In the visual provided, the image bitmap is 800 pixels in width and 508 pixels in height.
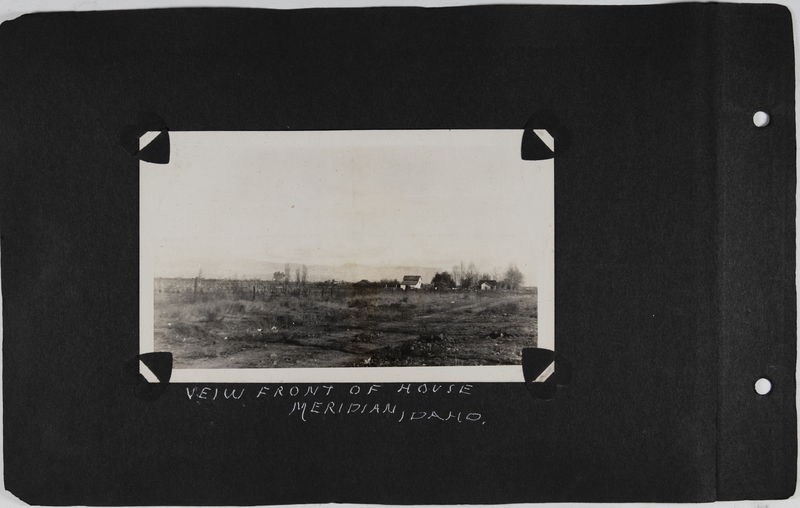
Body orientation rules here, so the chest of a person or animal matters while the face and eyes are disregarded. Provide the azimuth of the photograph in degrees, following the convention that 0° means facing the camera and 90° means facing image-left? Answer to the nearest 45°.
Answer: approximately 0°
